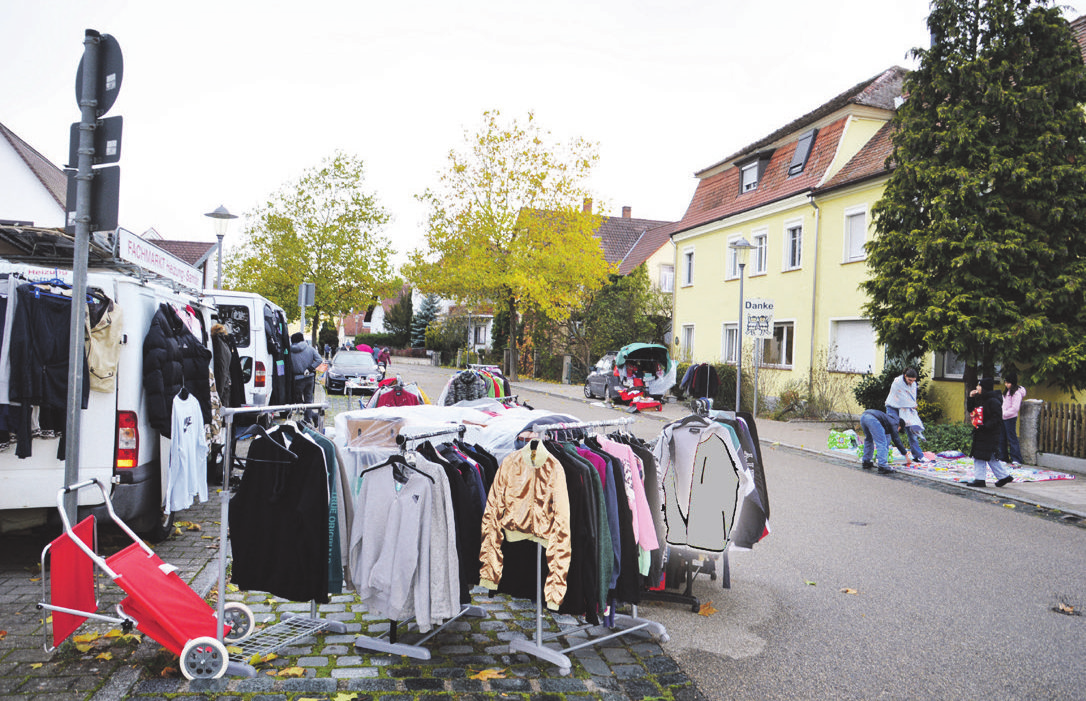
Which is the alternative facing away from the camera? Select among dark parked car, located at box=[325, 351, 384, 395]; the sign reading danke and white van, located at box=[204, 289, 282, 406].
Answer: the white van

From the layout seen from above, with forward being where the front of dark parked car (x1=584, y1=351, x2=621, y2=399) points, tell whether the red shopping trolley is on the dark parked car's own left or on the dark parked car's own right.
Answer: on the dark parked car's own left

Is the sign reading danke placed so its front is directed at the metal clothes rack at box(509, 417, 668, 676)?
yes

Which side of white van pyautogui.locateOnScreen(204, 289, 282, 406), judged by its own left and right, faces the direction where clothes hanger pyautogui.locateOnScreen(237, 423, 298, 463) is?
back

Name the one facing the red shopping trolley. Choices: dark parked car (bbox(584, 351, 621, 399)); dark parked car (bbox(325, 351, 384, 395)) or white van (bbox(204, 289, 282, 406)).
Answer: dark parked car (bbox(325, 351, 384, 395))

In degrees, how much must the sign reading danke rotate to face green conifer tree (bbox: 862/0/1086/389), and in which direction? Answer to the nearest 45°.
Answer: approximately 90° to its left

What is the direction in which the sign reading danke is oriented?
toward the camera

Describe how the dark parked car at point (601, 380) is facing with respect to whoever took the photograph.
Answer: facing away from the viewer and to the left of the viewer

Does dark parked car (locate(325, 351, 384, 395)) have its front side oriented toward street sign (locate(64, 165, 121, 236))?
yes

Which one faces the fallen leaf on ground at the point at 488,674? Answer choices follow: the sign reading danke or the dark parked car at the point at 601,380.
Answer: the sign reading danke

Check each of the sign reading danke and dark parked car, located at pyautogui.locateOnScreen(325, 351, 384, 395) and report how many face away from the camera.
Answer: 0

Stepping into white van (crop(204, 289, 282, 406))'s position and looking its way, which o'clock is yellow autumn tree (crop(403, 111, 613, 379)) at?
The yellow autumn tree is roughly at 1 o'clock from the white van.

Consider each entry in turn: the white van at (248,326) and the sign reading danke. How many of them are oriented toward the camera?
1

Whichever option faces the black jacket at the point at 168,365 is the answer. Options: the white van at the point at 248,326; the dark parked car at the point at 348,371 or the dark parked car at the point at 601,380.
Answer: the dark parked car at the point at 348,371

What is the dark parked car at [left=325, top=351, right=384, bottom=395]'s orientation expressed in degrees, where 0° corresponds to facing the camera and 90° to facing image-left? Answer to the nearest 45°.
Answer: approximately 0°

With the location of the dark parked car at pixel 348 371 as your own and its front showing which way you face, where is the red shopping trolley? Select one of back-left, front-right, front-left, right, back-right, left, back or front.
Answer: front

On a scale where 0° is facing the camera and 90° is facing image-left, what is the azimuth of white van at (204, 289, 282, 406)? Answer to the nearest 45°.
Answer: approximately 180°

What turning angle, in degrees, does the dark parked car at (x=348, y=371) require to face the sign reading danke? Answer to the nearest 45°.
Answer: approximately 45° to its left

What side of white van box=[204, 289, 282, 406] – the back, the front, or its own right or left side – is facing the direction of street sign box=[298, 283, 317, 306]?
front

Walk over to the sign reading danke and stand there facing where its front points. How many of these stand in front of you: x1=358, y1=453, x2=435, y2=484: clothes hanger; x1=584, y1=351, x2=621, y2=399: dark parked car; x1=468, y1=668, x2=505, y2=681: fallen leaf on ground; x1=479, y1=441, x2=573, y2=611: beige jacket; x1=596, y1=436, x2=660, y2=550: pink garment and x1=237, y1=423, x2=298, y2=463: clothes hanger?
5

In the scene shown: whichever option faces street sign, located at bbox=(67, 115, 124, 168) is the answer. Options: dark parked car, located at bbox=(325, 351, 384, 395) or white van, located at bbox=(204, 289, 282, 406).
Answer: the dark parked car
